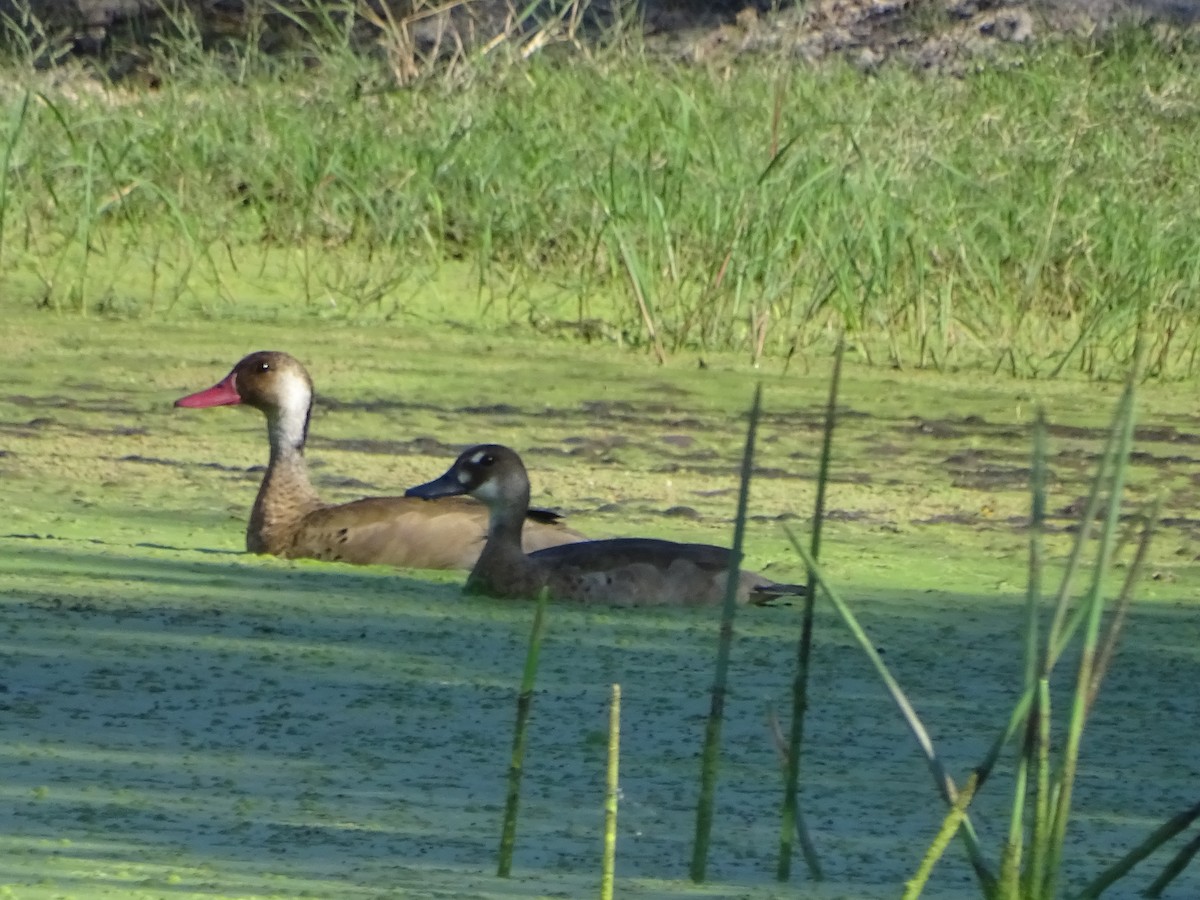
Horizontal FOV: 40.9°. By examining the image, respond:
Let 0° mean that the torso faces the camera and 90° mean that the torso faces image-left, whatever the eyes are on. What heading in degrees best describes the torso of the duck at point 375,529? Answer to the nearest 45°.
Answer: approximately 90°

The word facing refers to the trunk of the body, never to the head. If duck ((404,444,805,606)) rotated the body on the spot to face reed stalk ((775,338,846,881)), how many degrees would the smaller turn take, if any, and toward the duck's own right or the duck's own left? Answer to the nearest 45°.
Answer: approximately 90° to the duck's own left

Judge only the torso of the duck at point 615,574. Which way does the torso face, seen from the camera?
to the viewer's left

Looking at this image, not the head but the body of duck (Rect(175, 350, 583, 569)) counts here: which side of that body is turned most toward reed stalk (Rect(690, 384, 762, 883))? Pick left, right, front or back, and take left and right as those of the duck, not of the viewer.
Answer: left

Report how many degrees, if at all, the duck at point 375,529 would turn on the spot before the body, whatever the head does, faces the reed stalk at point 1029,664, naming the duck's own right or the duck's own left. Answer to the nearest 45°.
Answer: approximately 90° to the duck's own left

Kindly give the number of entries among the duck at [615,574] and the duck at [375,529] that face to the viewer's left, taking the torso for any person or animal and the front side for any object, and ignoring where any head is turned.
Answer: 2

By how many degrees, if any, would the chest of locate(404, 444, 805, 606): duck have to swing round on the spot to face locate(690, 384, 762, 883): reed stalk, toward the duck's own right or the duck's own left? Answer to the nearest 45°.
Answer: approximately 90° to the duck's own left

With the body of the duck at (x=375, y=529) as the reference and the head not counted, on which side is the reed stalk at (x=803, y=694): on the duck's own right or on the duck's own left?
on the duck's own left

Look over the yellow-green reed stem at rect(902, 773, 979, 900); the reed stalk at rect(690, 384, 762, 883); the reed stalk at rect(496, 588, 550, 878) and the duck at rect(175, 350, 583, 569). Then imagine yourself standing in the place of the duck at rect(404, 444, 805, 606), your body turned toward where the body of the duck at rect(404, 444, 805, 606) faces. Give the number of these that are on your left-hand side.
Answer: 3

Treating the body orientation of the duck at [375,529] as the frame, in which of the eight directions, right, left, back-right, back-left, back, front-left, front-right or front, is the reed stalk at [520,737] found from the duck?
left
